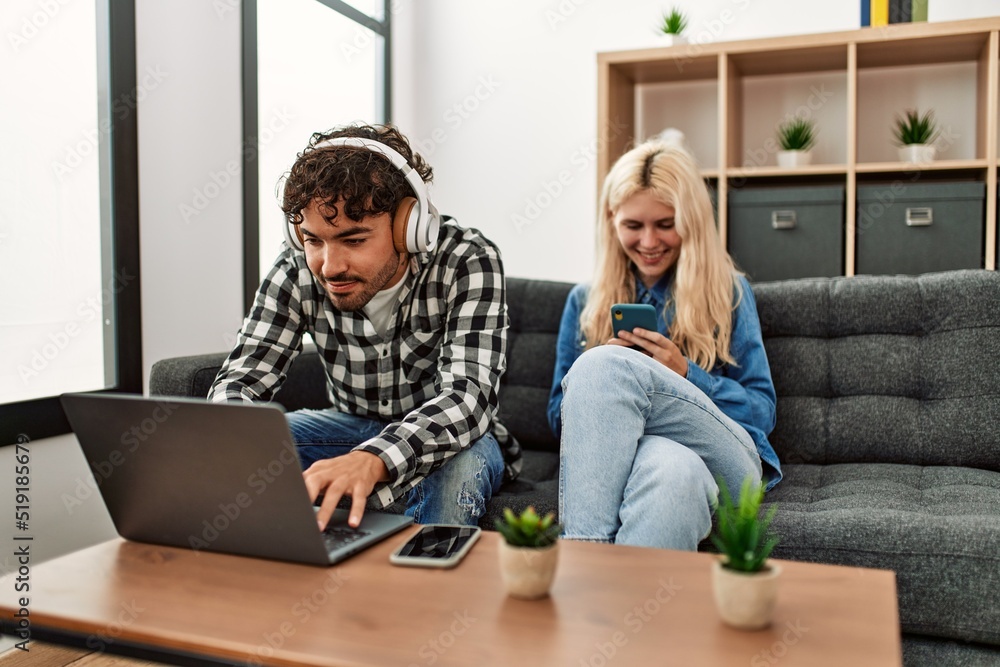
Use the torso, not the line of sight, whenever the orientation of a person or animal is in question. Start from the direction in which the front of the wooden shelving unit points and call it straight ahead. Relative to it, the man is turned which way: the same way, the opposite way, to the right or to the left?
the same way

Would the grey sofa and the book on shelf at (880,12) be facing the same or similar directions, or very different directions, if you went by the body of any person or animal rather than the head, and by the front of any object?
same or similar directions

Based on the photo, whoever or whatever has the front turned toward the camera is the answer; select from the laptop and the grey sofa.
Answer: the grey sofa

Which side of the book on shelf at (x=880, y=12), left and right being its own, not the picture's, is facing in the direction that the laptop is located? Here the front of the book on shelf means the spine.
front

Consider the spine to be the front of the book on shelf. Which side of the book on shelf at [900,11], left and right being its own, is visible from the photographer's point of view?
front

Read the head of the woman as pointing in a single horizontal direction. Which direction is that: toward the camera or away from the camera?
toward the camera

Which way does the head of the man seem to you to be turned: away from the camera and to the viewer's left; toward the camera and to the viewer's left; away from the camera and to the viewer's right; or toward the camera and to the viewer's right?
toward the camera and to the viewer's left

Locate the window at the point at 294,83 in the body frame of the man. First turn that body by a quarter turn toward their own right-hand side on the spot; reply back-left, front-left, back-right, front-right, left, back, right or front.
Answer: front-right

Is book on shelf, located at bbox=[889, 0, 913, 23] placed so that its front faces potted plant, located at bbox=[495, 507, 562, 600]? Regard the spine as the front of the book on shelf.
yes

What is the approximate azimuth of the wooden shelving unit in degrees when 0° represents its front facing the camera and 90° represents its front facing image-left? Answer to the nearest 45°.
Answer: approximately 0°

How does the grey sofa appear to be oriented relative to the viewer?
toward the camera

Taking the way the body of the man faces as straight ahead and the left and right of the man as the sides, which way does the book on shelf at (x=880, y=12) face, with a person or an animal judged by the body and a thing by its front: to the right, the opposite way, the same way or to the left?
the same way

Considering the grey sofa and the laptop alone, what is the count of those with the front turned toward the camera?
1

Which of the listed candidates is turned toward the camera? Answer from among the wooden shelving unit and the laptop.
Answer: the wooden shelving unit

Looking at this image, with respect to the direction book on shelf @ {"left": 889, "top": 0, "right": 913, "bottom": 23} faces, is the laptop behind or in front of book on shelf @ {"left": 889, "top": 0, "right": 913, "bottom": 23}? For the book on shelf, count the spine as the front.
in front
